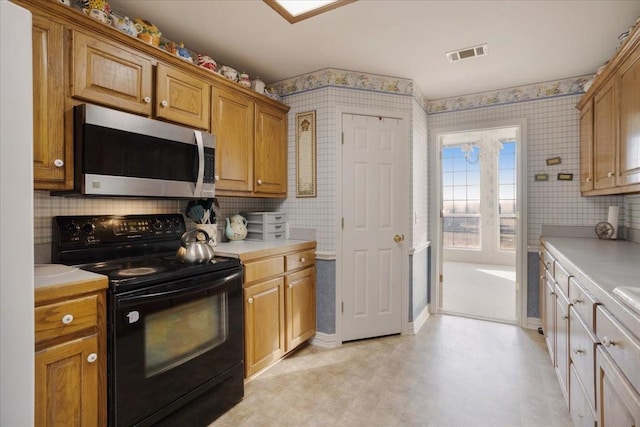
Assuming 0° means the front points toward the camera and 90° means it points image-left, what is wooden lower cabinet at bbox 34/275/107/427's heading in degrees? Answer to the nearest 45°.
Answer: approximately 315°

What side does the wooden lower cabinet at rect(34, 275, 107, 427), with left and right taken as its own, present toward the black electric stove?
left

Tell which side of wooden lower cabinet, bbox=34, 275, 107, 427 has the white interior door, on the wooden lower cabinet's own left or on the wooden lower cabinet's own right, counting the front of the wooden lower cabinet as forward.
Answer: on the wooden lower cabinet's own left

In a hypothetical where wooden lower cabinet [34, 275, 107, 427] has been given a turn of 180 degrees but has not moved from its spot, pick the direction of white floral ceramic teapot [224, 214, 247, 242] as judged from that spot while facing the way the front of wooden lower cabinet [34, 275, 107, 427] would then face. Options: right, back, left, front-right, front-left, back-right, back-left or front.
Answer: right

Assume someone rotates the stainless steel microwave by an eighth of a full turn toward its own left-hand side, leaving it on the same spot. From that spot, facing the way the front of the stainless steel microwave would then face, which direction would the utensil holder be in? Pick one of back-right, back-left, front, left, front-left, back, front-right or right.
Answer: front-left

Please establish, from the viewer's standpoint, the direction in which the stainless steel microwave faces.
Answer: facing the viewer and to the right of the viewer

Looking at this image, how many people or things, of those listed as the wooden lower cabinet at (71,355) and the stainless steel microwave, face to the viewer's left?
0
